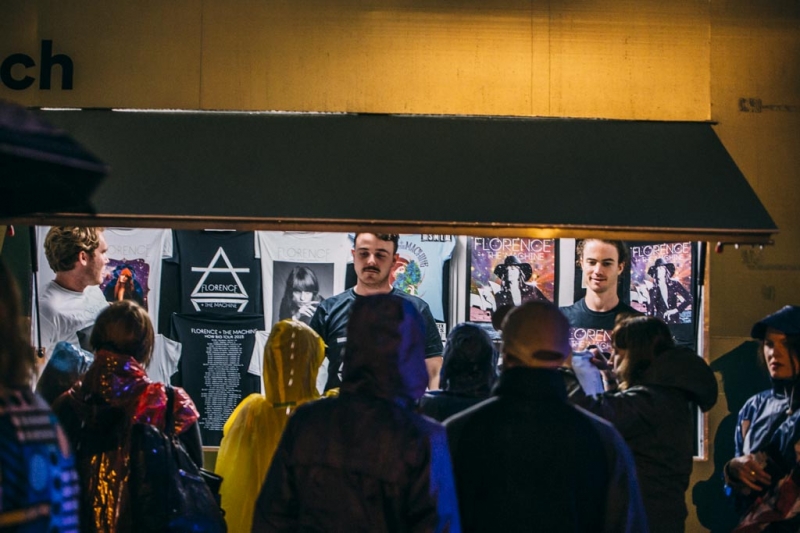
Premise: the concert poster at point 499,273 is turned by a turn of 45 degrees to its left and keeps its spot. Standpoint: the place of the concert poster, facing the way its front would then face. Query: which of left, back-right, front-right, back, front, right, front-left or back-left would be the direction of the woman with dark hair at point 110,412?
right

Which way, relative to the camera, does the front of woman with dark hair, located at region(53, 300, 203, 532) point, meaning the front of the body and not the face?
away from the camera

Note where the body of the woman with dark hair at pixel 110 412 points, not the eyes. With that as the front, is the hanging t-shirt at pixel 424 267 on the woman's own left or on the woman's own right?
on the woman's own right

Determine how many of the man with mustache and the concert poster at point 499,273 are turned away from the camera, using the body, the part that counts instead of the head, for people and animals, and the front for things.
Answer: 0

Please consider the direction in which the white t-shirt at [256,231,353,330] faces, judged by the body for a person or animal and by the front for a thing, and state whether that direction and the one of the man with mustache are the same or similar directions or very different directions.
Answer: same or similar directions

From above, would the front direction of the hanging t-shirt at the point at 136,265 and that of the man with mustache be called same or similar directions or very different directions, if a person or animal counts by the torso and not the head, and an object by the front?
same or similar directions

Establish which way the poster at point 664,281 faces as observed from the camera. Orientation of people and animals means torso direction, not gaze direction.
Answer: facing the viewer

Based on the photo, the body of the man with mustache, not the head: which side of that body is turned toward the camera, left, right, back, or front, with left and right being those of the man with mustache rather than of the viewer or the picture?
front

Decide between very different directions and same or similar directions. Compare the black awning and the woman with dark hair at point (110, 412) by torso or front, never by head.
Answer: very different directions

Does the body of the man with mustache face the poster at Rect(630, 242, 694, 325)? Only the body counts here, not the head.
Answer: no

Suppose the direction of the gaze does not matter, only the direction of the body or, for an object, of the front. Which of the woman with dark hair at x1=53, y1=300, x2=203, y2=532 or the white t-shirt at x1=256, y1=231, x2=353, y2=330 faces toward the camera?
the white t-shirt

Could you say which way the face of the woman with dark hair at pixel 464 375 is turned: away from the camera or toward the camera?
away from the camera

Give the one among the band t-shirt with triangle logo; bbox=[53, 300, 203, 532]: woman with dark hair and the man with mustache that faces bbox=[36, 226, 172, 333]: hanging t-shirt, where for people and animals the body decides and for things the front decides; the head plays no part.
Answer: the woman with dark hair

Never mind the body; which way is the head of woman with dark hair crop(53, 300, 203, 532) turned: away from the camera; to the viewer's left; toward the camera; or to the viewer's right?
away from the camera

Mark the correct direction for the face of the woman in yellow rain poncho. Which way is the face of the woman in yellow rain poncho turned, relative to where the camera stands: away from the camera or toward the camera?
away from the camera
